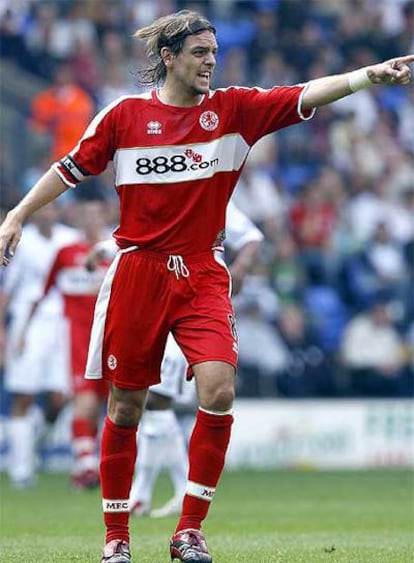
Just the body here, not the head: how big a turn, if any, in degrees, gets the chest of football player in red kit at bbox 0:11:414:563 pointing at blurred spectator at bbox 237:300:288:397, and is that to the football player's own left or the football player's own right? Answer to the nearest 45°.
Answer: approximately 180°

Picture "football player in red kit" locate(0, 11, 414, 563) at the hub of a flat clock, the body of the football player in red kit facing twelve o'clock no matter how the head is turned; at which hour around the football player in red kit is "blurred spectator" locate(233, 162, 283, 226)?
The blurred spectator is roughly at 6 o'clock from the football player in red kit.

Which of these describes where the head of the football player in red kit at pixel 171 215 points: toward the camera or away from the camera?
toward the camera

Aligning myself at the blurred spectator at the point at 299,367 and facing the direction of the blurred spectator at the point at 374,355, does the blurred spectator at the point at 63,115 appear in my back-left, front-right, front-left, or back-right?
back-left

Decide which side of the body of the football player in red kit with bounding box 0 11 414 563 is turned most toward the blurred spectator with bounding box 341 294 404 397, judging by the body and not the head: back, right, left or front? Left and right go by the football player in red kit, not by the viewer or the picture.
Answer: back

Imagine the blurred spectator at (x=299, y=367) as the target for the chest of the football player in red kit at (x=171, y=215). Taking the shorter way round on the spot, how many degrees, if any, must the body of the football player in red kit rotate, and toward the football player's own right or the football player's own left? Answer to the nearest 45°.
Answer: approximately 180°
